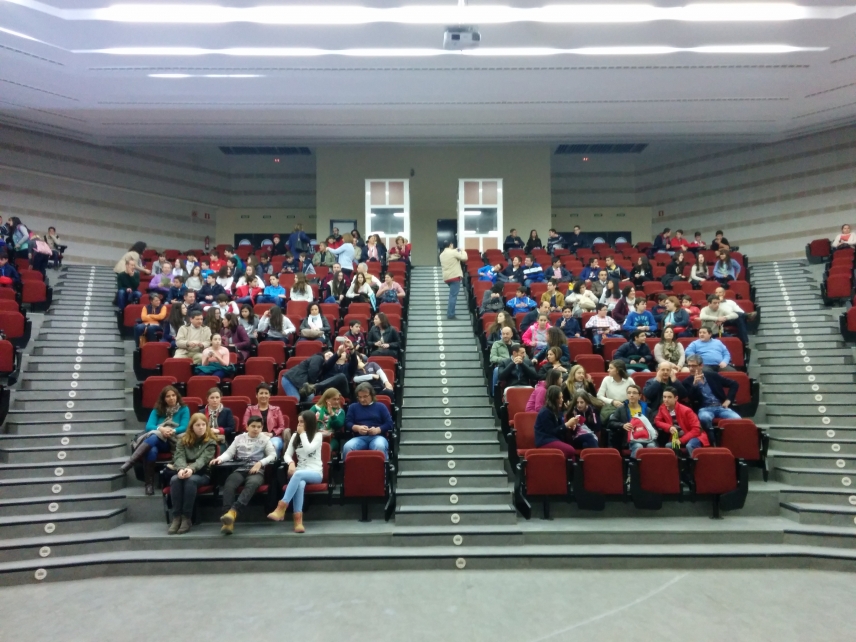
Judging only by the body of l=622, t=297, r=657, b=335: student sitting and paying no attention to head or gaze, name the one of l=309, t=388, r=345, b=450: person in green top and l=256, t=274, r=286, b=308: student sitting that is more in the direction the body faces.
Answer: the person in green top

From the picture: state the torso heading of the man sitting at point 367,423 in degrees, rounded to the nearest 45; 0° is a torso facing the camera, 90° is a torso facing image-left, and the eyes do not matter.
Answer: approximately 0°

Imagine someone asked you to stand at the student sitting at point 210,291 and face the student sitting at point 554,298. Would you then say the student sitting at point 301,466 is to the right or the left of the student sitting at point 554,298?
right

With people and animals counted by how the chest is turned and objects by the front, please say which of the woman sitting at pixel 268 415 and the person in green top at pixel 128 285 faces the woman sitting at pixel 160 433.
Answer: the person in green top

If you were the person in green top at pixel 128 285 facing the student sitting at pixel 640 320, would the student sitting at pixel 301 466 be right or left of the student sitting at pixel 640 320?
right
